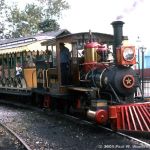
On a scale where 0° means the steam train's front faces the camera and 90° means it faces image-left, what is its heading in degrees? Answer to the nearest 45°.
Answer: approximately 315°

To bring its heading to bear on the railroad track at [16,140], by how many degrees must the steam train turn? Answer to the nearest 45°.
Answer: approximately 90° to its right
